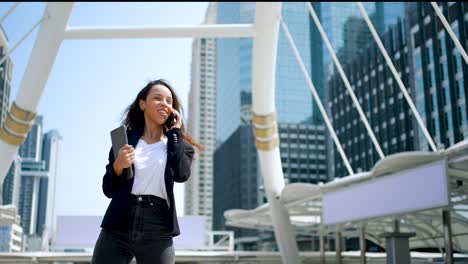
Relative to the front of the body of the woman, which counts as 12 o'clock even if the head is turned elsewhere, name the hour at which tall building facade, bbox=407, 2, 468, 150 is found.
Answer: The tall building facade is roughly at 7 o'clock from the woman.

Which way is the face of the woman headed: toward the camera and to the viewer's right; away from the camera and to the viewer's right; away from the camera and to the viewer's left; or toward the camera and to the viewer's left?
toward the camera and to the viewer's right

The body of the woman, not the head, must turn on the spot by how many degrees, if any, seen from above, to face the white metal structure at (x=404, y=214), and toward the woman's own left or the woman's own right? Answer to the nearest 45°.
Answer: approximately 135° to the woman's own left

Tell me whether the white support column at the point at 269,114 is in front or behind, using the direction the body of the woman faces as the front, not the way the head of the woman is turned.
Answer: behind

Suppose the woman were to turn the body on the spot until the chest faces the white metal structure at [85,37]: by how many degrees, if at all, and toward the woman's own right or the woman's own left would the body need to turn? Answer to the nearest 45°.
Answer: approximately 180°

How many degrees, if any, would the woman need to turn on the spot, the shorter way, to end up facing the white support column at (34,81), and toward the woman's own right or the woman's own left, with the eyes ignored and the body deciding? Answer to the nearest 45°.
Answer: approximately 180°

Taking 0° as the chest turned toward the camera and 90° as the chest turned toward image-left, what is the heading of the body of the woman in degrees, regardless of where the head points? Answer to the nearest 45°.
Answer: approximately 0°
